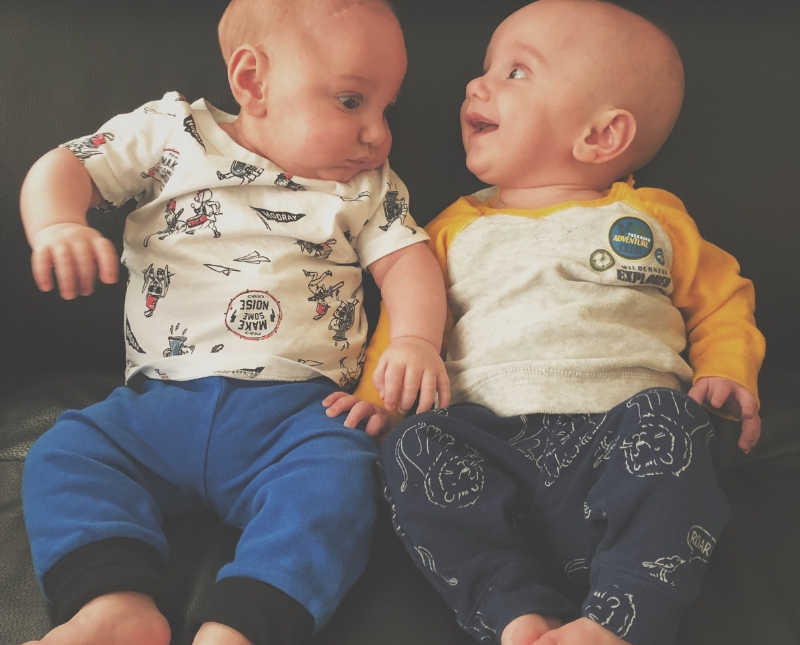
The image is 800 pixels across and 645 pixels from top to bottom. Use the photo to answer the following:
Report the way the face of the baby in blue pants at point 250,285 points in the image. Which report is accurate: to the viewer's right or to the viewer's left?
to the viewer's right

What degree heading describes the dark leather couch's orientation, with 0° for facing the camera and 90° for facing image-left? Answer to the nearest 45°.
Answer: approximately 0°

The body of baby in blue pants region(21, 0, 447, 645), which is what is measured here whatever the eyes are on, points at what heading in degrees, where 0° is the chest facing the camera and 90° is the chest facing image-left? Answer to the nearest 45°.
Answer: approximately 0°
